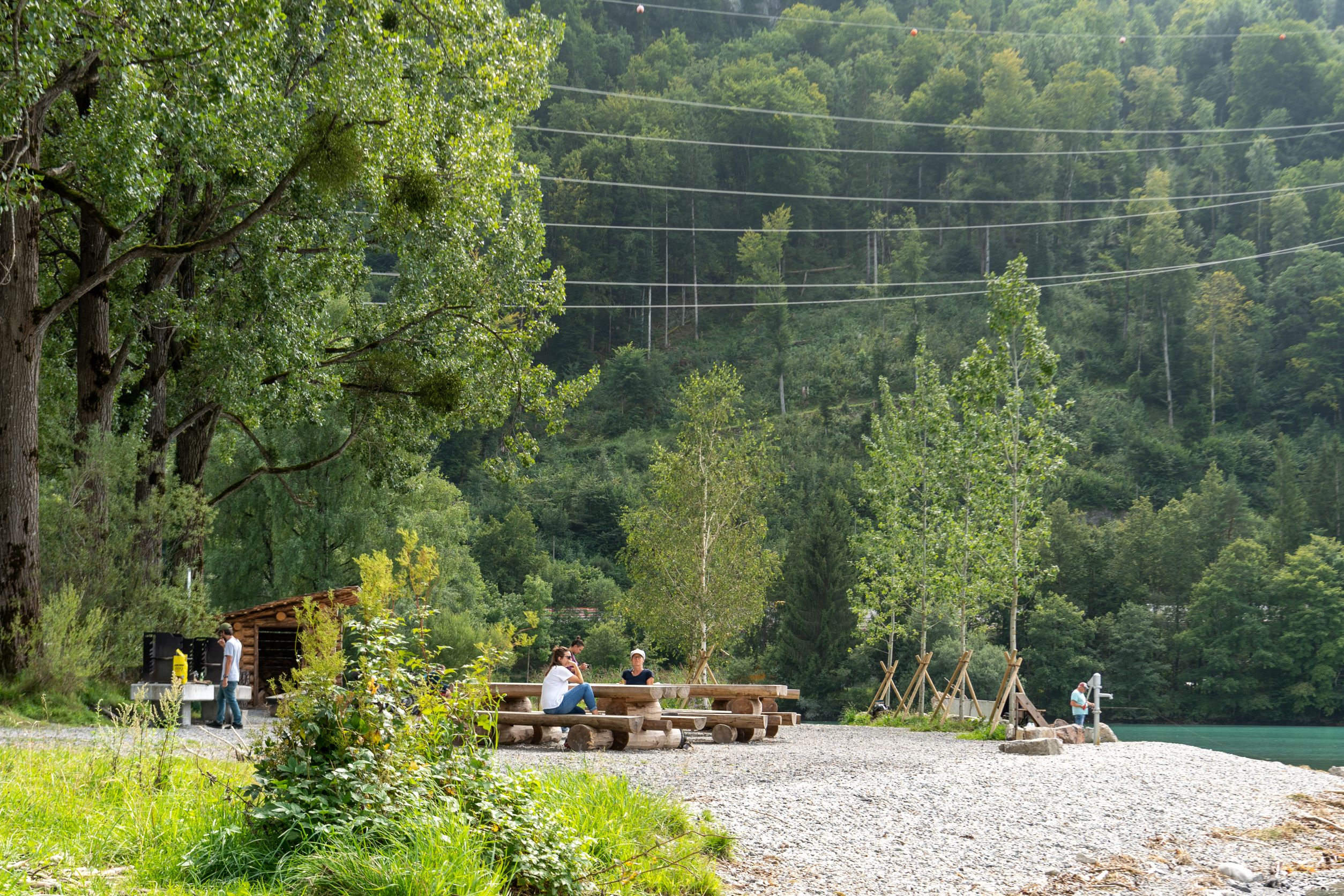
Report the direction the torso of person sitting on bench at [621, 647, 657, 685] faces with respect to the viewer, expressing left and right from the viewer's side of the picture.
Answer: facing the viewer

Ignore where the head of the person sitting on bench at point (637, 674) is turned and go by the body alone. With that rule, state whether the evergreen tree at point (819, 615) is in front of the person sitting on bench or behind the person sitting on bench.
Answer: behind

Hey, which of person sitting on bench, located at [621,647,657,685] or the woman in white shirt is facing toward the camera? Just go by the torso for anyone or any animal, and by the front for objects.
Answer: the person sitting on bench

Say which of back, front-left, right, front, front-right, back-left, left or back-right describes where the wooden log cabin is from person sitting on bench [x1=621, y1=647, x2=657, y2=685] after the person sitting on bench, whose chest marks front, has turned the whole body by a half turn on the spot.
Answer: front-left

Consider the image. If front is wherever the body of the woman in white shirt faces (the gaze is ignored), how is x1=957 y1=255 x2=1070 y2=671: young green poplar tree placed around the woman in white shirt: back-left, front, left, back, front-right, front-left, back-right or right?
front-left

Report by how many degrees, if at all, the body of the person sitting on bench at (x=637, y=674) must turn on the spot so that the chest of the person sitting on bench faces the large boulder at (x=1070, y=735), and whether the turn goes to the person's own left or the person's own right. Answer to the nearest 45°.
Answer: approximately 135° to the person's own left

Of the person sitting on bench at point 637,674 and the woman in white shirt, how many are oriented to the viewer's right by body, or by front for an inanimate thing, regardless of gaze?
1

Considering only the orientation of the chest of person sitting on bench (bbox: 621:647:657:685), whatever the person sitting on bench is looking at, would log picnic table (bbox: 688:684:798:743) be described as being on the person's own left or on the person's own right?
on the person's own left

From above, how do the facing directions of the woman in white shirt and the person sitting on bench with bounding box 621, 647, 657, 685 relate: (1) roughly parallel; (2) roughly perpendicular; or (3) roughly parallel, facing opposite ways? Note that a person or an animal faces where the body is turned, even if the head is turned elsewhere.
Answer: roughly perpendicular

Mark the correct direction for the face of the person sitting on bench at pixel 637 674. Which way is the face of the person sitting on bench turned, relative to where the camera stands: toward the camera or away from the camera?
toward the camera

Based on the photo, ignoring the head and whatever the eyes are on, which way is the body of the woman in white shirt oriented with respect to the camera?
to the viewer's right

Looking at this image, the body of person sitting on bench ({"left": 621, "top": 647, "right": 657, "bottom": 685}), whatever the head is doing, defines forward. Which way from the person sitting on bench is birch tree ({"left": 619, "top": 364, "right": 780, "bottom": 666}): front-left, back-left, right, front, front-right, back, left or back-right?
back
